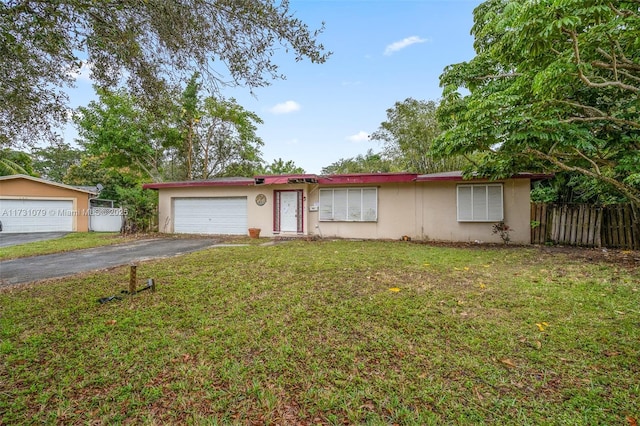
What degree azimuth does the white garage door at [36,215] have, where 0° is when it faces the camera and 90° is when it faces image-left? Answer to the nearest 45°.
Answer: approximately 0°

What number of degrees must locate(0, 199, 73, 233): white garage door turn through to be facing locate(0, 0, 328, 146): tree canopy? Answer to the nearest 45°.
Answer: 0° — it already faces it

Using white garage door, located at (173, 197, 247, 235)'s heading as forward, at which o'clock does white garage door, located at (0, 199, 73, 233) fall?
white garage door, located at (0, 199, 73, 233) is roughly at 4 o'clock from white garage door, located at (173, 197, 247, 235).

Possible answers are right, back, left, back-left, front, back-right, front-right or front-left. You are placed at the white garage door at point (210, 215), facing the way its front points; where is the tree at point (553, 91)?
front-left

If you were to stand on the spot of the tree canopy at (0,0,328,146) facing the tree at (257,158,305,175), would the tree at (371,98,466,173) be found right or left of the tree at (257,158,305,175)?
right

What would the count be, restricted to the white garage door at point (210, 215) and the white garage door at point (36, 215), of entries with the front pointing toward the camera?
2

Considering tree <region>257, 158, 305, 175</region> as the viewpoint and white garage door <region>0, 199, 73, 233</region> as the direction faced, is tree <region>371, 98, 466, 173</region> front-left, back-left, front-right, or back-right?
back-left

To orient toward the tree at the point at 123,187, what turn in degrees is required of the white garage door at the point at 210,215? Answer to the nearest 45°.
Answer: approximately 135° to its right

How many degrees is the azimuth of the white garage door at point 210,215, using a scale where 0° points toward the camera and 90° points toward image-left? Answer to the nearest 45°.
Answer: approximately 0°

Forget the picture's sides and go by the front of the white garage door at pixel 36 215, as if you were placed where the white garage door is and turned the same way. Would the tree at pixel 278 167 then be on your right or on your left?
on your left

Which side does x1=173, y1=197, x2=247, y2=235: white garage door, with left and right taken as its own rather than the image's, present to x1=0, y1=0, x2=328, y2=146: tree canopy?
front
